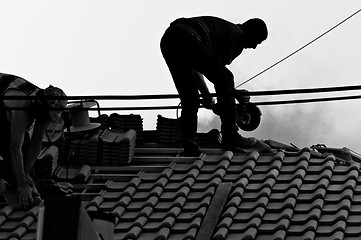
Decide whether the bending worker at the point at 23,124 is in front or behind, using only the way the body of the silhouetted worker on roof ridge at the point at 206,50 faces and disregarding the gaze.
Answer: behind

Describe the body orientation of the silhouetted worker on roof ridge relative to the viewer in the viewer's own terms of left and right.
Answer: facing to the right of the viewer

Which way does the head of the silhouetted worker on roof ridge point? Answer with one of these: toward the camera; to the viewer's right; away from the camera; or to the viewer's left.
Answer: to the viewer's right

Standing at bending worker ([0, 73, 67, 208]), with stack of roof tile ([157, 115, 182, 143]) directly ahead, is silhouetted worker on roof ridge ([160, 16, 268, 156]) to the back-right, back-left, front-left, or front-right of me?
front-right

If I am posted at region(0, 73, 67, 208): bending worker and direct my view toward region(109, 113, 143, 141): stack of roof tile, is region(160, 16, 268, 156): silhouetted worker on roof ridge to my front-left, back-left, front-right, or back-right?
front-right
